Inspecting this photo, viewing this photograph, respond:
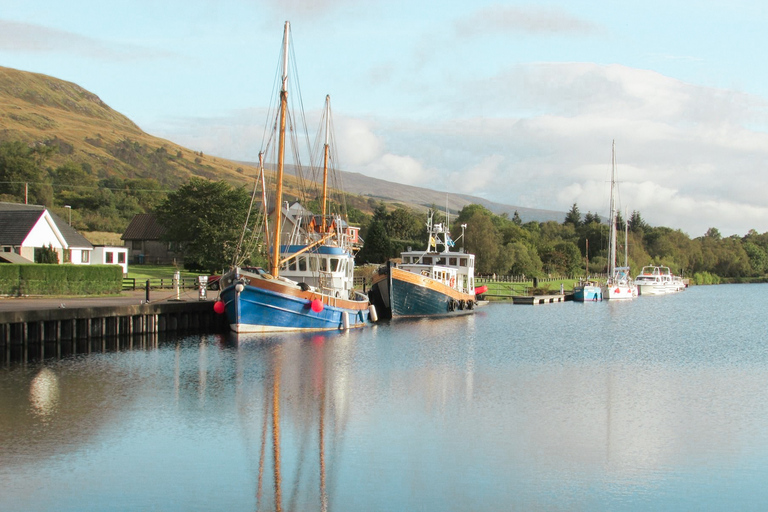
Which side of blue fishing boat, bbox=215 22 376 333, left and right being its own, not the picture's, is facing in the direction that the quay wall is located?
front

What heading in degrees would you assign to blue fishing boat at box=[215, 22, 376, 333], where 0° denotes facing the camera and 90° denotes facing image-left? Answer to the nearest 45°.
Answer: approximately 45°

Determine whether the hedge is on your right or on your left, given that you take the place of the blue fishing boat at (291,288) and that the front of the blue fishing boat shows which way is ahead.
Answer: on your right
